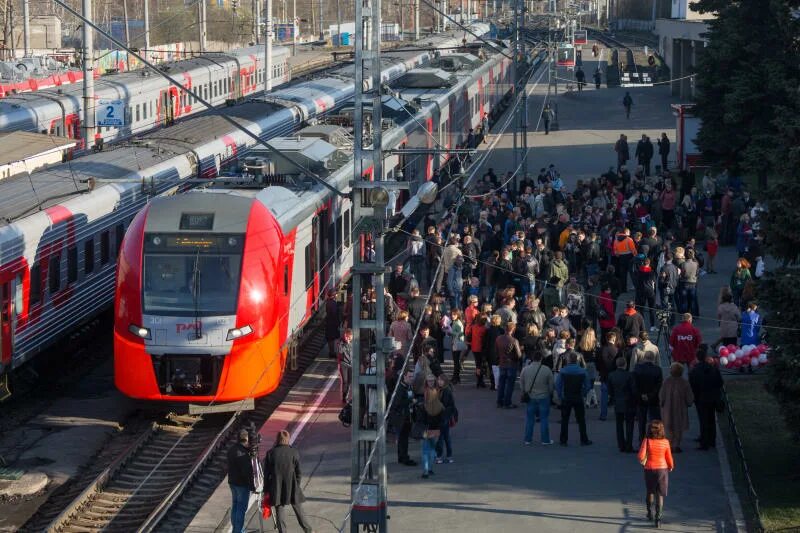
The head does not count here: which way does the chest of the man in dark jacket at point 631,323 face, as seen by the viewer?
away from the camera

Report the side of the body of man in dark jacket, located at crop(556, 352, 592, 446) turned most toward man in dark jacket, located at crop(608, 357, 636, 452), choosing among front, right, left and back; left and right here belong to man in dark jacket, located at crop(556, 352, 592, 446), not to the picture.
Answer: right

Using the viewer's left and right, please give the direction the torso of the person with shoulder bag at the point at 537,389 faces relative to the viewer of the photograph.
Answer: facing away from the viewer

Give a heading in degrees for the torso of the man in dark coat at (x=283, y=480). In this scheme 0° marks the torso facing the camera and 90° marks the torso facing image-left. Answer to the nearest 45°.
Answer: approximately 180°

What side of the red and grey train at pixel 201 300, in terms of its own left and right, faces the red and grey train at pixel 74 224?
right

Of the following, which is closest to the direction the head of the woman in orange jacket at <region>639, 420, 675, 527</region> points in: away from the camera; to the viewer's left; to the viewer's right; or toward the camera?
away from the camera

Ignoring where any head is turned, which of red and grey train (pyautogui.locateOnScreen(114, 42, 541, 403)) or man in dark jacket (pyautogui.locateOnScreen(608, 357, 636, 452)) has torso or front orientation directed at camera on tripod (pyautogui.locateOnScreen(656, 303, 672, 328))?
the man in dark jacket

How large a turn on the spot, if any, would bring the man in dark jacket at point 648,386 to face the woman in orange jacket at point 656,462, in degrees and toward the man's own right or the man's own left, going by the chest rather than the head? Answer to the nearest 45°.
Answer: approximately 180°

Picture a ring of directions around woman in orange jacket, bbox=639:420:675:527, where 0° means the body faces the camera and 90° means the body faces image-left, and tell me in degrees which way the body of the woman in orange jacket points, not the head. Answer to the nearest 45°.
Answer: approximately 180°
